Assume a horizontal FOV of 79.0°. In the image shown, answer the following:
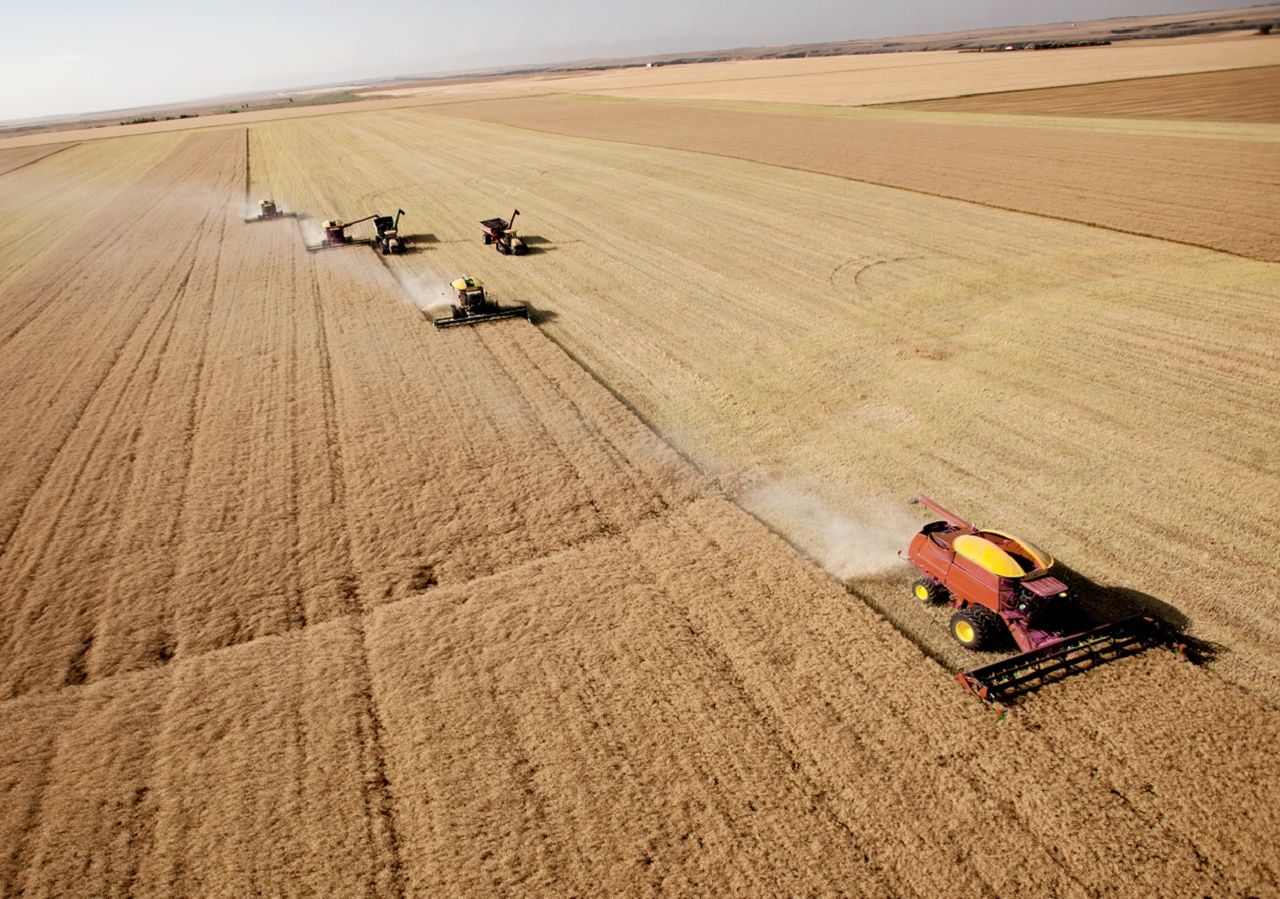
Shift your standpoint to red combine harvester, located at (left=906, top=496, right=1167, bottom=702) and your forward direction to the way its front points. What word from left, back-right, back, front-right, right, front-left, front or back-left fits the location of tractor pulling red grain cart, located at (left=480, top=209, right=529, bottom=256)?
back

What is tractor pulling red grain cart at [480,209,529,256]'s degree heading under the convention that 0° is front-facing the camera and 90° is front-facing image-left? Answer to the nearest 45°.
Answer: approximately 315°

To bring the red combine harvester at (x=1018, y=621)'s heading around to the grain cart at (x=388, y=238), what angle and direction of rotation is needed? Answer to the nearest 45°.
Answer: approximately 180°

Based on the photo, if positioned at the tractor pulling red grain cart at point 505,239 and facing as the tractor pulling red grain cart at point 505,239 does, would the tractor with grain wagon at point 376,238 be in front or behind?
behind

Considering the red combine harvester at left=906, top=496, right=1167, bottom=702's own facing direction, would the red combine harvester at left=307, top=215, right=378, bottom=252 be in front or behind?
behind

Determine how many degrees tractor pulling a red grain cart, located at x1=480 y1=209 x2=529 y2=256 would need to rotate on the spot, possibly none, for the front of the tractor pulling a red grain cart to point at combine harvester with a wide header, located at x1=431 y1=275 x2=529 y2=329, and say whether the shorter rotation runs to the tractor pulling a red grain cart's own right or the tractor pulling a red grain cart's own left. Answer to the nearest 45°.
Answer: approximately 45° to the tractor pulling a red grain cart's own right

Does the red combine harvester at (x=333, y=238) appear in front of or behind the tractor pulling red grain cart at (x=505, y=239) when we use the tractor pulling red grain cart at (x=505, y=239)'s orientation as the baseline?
behind

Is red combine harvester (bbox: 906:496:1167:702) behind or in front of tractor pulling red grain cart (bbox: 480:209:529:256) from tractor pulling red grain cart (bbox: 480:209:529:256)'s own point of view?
in front

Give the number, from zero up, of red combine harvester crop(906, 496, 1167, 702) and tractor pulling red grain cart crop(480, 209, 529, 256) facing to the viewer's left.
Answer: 0
